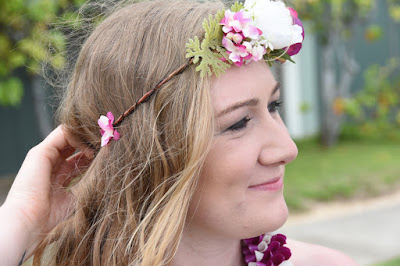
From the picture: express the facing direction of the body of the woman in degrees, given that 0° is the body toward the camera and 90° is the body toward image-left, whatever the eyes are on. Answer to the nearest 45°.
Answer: approximately 315°
